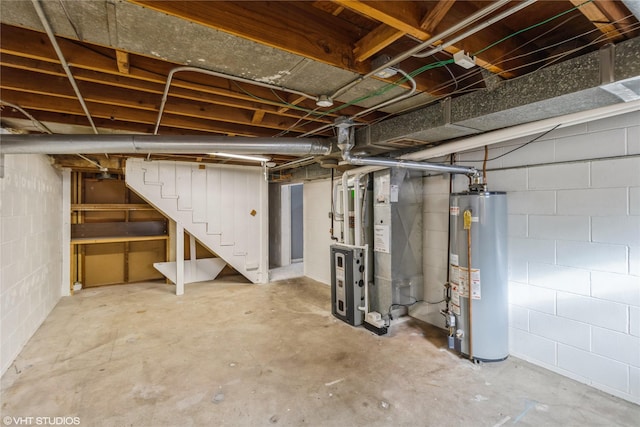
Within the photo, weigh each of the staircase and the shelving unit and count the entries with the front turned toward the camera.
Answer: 1

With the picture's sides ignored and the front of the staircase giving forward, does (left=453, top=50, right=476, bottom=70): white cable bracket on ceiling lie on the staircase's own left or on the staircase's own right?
on the staircase's own right

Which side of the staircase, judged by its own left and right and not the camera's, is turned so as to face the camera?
right

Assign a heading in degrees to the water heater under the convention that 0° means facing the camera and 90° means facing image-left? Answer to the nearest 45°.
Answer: approximately 45°

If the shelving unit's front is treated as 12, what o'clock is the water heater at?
The water heater is roughly at 11 o'clock from the shelving unit.

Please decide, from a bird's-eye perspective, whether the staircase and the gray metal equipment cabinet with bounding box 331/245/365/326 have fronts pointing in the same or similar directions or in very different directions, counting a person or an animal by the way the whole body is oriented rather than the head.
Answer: very different directions

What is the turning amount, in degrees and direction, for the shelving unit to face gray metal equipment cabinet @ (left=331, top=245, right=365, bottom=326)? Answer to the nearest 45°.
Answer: approximately 45° to its left

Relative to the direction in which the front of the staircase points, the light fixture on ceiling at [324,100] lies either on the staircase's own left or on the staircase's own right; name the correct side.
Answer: on the staircase's own right

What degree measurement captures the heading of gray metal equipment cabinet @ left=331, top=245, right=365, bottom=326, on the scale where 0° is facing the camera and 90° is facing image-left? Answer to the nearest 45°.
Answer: approximately 45°

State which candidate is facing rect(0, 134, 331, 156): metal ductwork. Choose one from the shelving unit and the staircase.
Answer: the shelving unit
